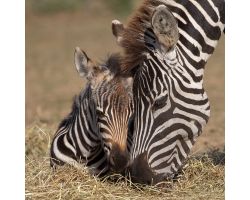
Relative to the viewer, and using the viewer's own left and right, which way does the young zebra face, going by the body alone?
facing the viewer and to the right of the viewer
